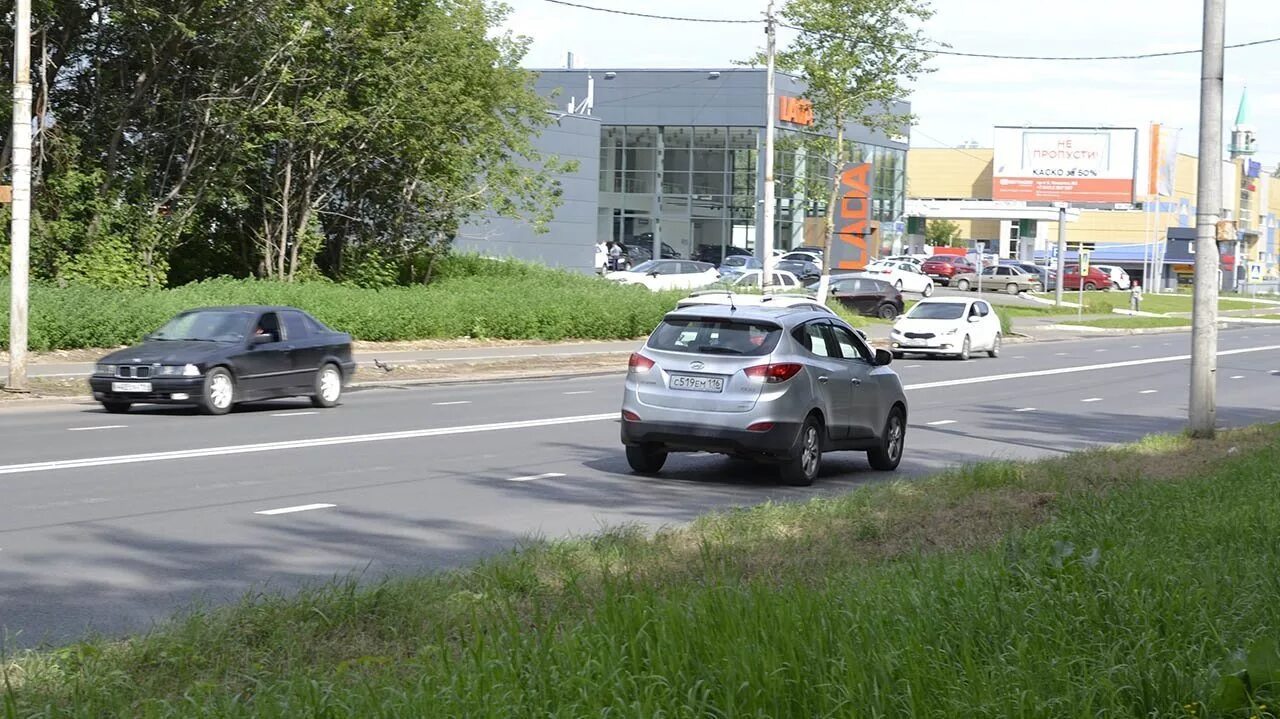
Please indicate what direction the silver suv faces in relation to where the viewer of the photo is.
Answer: facing away from the viewer and to the right of the viewer

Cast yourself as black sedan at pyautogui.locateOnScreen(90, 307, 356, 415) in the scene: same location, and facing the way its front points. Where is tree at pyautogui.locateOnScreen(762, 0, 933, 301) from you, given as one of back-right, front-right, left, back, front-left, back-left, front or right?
back

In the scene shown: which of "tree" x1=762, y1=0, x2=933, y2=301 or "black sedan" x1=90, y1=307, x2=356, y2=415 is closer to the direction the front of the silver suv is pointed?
the tree

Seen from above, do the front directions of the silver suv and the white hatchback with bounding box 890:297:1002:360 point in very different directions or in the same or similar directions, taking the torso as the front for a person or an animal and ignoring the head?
very different directions

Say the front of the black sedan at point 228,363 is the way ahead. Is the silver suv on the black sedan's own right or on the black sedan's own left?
on the black sedan's own left

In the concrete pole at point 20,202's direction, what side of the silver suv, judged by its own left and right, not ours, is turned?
left

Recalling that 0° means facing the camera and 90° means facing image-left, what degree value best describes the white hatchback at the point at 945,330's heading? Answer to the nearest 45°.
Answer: approximately 45°
